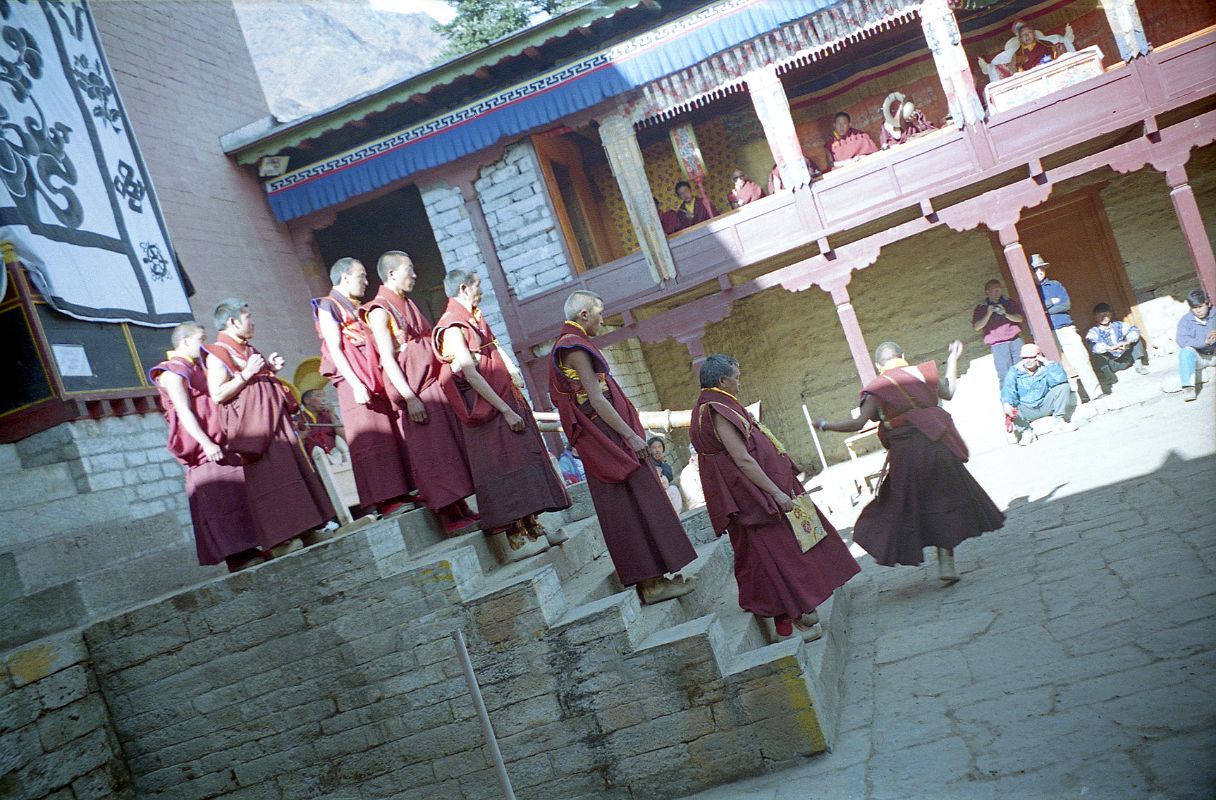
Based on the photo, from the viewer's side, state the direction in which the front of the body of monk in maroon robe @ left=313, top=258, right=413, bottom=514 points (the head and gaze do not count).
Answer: to the viewer's right

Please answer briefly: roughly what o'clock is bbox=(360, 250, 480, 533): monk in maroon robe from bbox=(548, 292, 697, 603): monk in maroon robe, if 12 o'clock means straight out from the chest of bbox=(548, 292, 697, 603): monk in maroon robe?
bbox=(360, 250, 480, 533): monk in maroon robe is roughly at 7 o'clock from bbox=(548, 292, 697, 603): monk in maroon robe.

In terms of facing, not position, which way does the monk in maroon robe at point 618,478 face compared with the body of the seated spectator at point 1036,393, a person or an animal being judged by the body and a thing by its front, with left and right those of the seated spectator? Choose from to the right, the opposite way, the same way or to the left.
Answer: to the left

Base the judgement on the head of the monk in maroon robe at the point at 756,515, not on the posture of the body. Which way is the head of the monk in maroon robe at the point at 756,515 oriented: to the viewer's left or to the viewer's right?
to the viewer's right

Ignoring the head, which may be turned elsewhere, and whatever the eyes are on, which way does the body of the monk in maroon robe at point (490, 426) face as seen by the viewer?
to the viewer's right

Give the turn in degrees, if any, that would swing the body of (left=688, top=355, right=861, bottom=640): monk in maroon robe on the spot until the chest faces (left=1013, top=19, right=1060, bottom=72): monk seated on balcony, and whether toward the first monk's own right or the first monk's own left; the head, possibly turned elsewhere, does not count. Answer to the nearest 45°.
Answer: approximately 45° to the first monk's own left

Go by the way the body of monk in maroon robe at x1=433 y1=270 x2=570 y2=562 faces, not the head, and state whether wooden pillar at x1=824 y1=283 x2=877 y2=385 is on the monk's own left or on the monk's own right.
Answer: on the monk's own left

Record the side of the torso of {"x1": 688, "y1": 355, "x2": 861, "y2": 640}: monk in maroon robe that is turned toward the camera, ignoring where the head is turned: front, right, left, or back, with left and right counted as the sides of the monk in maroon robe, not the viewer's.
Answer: right
